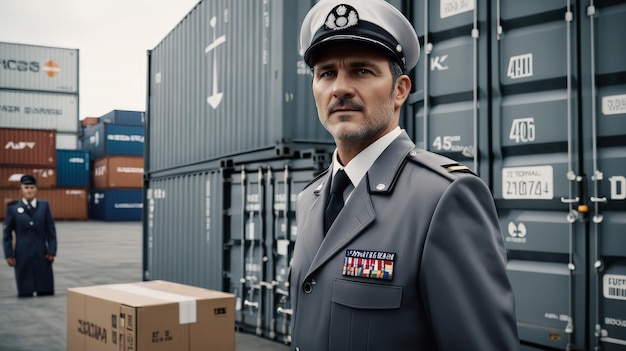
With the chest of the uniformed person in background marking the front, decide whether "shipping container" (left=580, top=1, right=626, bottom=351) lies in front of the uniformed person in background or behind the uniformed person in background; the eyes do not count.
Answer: in front

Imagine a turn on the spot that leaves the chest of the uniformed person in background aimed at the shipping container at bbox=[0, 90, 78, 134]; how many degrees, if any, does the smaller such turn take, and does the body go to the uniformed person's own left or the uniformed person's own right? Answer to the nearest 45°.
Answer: approximately 180°

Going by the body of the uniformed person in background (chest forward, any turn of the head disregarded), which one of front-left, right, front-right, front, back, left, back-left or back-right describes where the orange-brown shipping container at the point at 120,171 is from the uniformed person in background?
back

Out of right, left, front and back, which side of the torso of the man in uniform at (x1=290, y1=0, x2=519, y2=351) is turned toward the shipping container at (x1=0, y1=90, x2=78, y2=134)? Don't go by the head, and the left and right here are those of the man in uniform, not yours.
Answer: right

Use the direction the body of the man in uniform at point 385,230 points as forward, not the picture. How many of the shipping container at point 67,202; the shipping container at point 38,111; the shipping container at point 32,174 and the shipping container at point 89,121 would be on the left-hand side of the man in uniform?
0

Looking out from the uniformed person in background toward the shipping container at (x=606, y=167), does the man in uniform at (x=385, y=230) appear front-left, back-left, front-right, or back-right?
front-right

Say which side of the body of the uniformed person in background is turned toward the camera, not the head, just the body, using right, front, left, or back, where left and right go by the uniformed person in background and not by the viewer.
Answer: front

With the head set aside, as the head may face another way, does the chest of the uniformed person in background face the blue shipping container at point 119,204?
no

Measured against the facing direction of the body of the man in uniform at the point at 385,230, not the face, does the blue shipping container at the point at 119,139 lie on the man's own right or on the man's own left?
on the man's own right

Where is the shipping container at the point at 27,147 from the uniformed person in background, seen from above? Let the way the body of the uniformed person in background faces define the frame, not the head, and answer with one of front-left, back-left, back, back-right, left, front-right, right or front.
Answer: back

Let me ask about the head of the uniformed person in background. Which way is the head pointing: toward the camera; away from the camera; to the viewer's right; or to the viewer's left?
toward the camera

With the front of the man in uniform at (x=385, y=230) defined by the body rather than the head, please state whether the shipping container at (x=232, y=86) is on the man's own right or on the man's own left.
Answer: on the man's own right

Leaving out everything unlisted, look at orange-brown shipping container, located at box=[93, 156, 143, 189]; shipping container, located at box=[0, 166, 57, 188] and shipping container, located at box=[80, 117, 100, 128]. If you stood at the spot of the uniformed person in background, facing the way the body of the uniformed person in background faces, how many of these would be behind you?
3

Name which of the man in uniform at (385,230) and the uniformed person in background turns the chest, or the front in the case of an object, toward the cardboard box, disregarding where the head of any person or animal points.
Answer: the uniformed person in background

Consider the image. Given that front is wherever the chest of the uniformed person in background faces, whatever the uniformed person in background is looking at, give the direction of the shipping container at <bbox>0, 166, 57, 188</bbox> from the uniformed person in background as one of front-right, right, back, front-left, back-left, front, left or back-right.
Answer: back

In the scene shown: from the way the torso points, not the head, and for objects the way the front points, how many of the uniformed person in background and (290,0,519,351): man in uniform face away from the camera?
0

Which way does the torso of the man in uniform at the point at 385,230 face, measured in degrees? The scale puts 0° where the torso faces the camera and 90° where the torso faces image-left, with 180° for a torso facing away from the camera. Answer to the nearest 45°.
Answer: approximately 45°

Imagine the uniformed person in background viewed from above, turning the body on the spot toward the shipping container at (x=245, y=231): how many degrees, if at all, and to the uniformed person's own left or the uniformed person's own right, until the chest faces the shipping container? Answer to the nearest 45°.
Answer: approximately 45° to the uniformed person's own left

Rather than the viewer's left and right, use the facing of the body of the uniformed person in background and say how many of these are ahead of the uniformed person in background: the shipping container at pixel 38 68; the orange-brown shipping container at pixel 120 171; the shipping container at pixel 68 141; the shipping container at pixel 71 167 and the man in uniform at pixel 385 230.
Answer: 1

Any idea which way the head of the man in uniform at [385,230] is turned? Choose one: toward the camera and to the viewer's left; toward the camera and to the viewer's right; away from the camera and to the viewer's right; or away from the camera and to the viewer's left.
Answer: toward the camera and to the viewer's left
